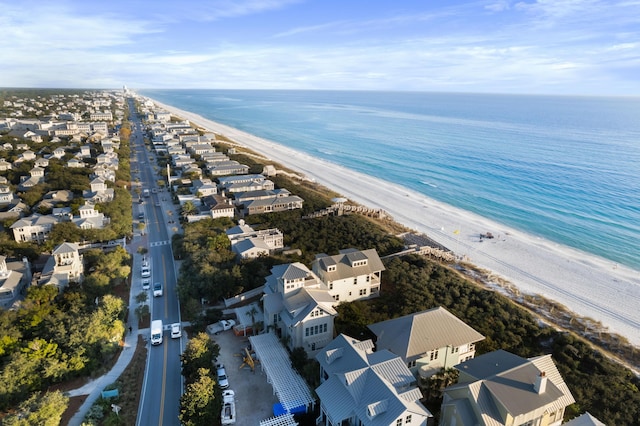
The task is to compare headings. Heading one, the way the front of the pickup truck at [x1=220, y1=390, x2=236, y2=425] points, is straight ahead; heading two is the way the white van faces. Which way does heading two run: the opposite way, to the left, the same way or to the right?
the opposite way

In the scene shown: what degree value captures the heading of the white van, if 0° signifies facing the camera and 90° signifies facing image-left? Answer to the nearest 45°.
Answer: approximately 0°

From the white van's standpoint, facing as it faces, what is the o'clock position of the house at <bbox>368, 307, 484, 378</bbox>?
The house is roughly at 10 o'clock from the white van.

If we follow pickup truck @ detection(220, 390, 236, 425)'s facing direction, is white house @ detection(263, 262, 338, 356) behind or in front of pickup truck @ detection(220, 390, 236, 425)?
in front

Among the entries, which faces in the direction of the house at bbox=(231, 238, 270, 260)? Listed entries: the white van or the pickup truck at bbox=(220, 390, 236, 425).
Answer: the pickup truck

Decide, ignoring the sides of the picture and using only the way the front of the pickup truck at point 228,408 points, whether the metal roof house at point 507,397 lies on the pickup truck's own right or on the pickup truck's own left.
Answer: on the pickup truck's own right

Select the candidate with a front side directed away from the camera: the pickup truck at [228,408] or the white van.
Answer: the pickup truck

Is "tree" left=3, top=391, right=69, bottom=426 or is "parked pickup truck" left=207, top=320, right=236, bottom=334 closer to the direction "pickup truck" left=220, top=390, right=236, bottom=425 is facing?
the parked pickup truck

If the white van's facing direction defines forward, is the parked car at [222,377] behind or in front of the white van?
in front

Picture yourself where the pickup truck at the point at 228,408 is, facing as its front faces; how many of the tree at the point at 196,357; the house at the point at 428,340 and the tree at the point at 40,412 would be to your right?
1

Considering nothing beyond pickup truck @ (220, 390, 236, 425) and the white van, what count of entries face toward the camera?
1

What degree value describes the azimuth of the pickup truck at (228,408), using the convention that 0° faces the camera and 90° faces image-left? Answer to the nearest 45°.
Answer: approximately 180°

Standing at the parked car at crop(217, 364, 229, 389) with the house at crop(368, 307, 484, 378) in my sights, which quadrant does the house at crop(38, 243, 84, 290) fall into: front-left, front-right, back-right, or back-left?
back-left

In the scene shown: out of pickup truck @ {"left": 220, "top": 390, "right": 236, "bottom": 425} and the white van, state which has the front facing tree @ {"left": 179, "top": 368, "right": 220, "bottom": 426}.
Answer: the white van
